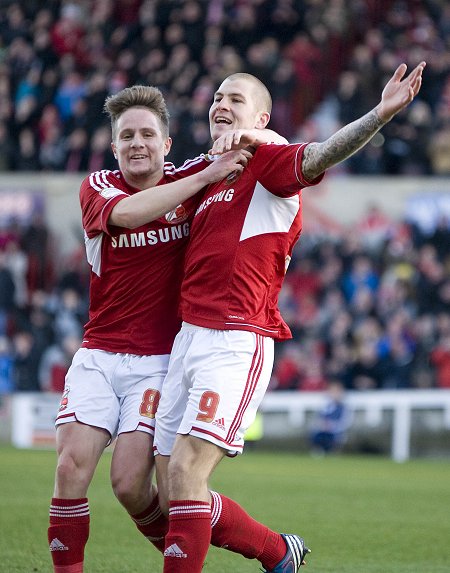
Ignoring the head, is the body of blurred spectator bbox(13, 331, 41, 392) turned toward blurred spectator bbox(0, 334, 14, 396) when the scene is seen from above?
no

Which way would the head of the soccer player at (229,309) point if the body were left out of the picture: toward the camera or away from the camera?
toward the camera

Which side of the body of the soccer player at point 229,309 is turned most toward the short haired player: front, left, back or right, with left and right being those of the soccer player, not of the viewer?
right

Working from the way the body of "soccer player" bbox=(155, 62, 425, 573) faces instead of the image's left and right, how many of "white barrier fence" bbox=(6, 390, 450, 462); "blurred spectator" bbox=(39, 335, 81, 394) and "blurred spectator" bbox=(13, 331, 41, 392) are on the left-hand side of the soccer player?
0

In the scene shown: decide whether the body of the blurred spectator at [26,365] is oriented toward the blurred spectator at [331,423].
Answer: no

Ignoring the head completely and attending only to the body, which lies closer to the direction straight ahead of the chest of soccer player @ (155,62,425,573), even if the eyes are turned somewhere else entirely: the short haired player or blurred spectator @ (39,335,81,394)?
the short haired player

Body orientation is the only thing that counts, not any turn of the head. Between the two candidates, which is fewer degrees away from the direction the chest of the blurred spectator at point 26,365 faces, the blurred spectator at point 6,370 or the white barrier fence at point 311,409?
the white barrier fence

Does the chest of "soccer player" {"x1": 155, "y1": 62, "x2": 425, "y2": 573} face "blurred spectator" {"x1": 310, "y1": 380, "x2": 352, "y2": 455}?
no

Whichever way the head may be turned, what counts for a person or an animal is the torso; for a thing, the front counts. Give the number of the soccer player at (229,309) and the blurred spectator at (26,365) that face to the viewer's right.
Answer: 0

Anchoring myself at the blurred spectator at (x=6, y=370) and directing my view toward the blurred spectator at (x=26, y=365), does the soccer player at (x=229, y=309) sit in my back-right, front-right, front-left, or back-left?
front-right

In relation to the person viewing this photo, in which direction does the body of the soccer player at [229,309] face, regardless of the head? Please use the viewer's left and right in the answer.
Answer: facing the viewer and to the left of the viewer

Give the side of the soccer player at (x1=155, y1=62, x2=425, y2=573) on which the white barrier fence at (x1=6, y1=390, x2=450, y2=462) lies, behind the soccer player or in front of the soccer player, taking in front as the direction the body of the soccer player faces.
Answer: behind

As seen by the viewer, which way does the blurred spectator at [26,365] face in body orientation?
toward the camera

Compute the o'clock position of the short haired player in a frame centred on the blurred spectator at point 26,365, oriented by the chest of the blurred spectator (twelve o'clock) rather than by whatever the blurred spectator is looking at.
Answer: The short haired player is roughly at 12 o'clock from the blurred spectator.

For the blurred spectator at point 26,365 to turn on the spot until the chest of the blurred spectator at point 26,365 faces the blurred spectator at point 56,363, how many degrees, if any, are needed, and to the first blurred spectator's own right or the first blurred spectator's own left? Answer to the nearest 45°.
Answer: approximately 90° to the first blurred spectator's own left

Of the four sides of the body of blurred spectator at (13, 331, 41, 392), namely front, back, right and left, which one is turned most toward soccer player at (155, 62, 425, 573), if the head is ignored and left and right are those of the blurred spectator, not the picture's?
front

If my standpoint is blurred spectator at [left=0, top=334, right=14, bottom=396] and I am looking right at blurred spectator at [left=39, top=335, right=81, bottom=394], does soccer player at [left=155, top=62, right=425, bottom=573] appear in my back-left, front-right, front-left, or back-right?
front-right
